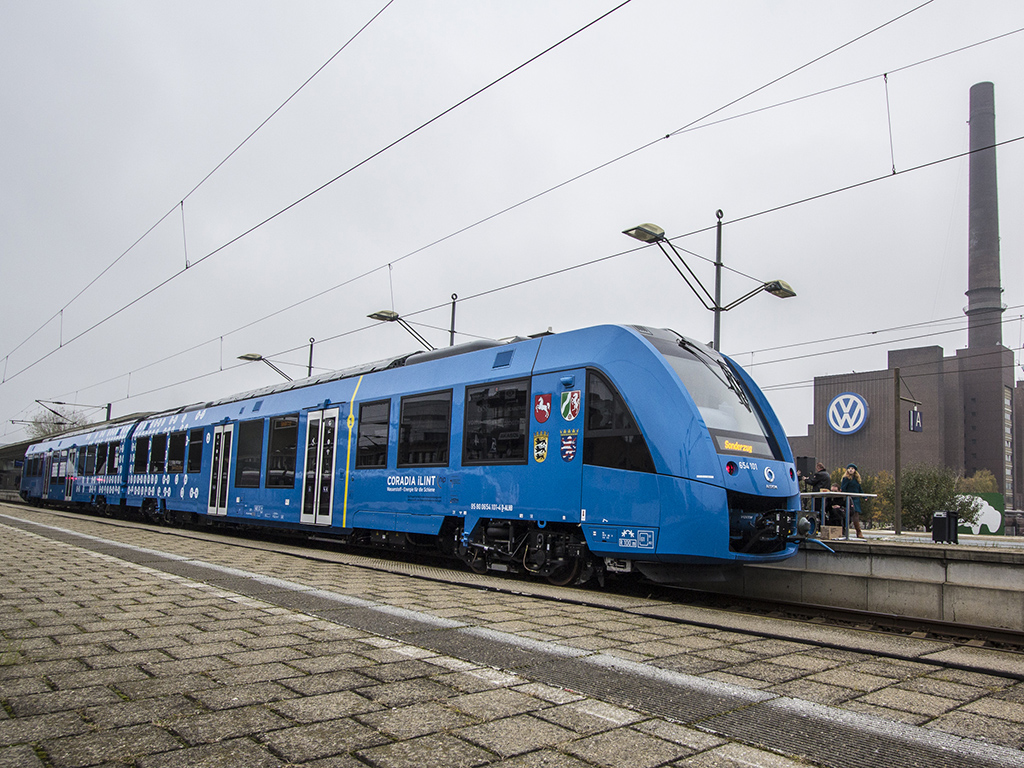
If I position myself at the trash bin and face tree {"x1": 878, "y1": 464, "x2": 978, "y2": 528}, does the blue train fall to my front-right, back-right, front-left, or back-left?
back-left

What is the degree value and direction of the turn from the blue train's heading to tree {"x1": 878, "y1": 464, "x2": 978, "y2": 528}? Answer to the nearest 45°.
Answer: approximately 90° to its left

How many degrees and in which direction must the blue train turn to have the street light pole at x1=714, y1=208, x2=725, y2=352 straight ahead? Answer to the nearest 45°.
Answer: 0° — it already faces it

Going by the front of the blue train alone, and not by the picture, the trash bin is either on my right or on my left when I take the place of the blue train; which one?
on my left

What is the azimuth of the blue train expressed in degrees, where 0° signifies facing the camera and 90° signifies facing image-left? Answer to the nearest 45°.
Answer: approximately 315°
